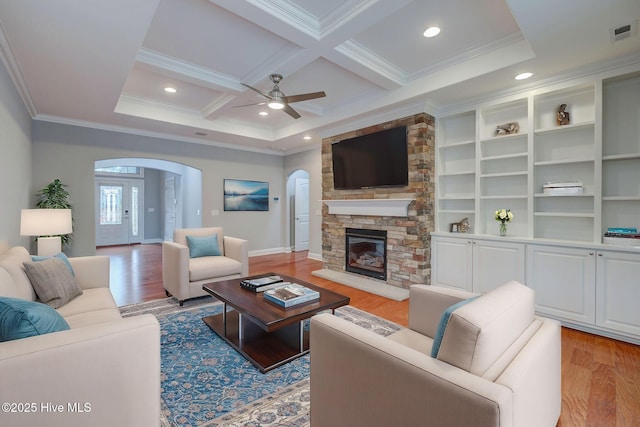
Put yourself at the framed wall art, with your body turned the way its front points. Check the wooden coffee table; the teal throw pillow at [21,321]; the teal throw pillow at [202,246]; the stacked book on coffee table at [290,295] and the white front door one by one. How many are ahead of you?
4

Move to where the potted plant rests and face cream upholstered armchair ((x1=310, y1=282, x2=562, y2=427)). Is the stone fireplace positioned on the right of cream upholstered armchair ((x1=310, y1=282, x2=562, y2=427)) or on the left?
left

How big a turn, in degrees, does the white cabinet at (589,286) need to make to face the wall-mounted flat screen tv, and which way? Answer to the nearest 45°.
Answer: approximately 45° to its right

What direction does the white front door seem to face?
toward the camera

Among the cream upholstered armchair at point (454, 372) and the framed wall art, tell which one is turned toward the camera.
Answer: the framed wall art

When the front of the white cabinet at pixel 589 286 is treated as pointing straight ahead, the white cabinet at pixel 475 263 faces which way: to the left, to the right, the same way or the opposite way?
the same way

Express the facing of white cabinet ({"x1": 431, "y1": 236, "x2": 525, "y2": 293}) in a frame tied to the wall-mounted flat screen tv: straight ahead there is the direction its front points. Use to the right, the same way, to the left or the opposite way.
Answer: the same way

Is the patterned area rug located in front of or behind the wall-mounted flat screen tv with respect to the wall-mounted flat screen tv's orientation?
in front

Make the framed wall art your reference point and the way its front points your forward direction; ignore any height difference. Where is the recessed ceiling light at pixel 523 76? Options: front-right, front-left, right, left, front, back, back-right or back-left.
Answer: front-left

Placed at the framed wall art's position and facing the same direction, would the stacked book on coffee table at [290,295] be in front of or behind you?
in front

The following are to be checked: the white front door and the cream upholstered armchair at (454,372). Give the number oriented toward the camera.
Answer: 1

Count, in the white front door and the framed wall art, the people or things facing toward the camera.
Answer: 2

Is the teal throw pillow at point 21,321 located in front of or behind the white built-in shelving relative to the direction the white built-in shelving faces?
in front

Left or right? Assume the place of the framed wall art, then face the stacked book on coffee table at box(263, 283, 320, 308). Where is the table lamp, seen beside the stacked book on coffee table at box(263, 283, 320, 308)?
right

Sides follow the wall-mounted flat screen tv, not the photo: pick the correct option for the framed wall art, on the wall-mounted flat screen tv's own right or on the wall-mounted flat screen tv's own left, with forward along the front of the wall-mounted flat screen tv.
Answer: on the wall-mounted flat screen tv's own right

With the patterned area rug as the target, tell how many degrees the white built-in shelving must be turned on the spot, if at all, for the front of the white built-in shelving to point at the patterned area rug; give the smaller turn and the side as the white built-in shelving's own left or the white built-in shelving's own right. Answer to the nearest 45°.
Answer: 0° — it already faces it
